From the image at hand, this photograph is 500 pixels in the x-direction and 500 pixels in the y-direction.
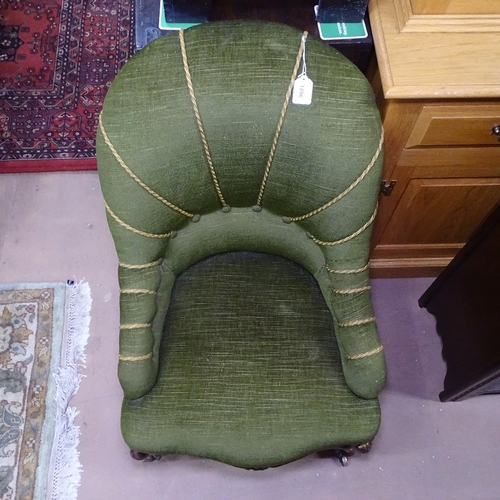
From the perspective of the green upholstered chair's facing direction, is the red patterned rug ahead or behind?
behind

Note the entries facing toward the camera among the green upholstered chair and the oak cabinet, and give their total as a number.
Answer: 2

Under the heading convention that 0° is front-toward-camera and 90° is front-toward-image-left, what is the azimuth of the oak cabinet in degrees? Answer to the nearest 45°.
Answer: approximately 0°
